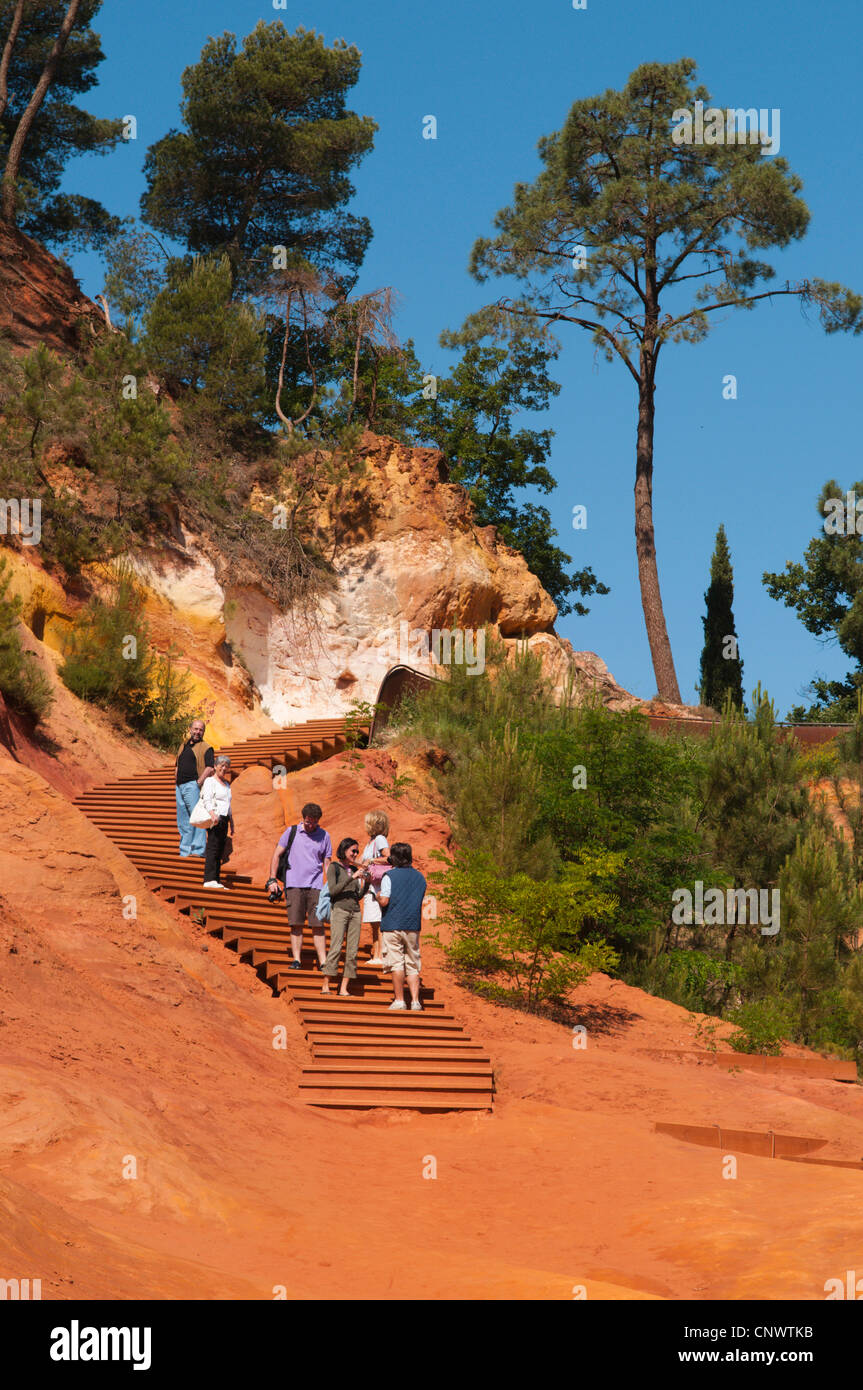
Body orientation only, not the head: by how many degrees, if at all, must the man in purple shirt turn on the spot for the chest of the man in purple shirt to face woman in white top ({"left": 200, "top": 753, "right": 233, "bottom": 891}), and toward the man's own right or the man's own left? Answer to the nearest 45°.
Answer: approximately 135° to the man's own right

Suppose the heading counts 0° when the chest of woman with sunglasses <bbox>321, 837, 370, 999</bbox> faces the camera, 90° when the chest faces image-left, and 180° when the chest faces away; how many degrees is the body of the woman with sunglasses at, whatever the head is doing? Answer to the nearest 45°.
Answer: approximately 315°

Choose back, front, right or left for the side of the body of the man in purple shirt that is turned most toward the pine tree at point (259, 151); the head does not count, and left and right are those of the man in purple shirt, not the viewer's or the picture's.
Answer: back
